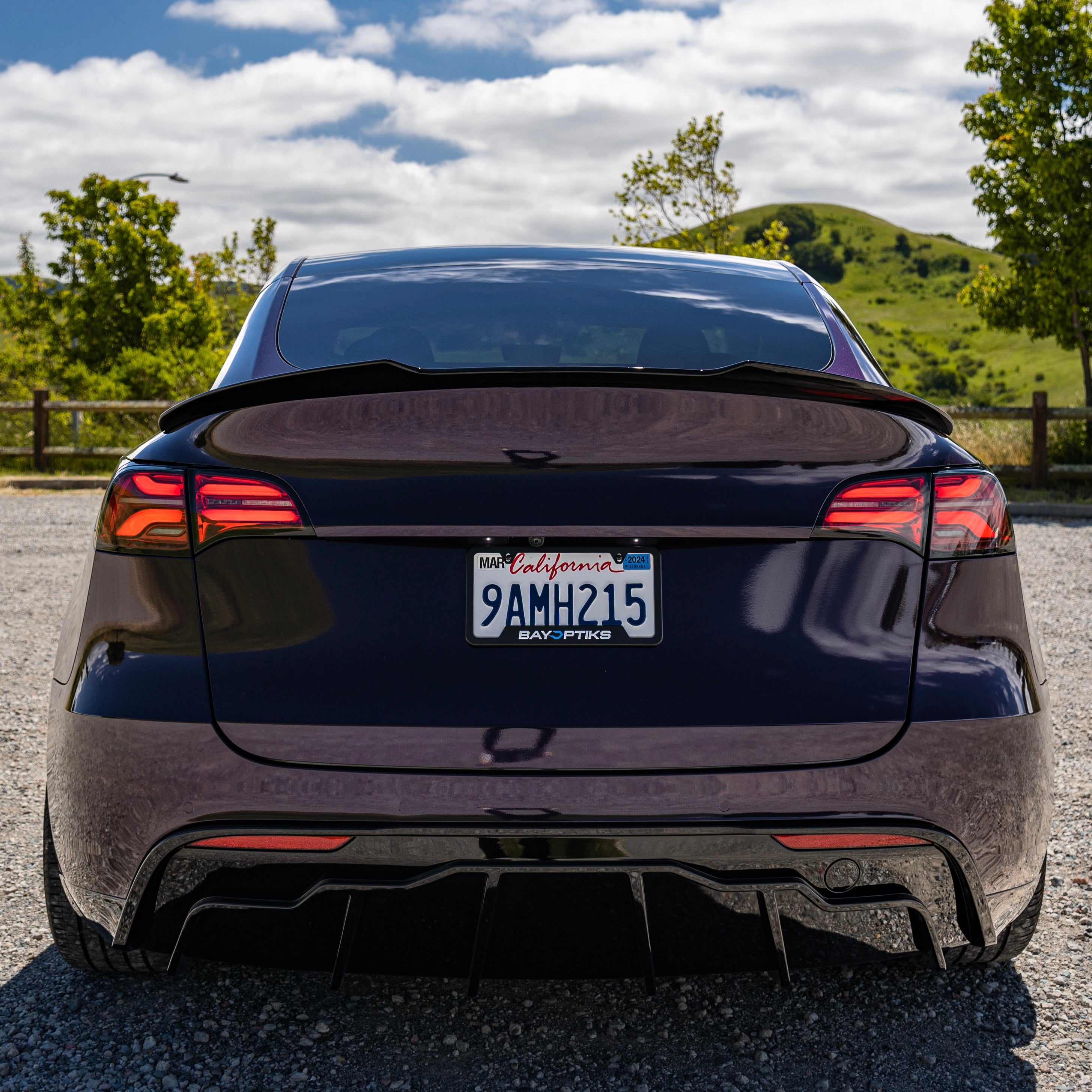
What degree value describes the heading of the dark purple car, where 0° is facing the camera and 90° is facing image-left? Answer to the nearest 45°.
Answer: approximately 180°
